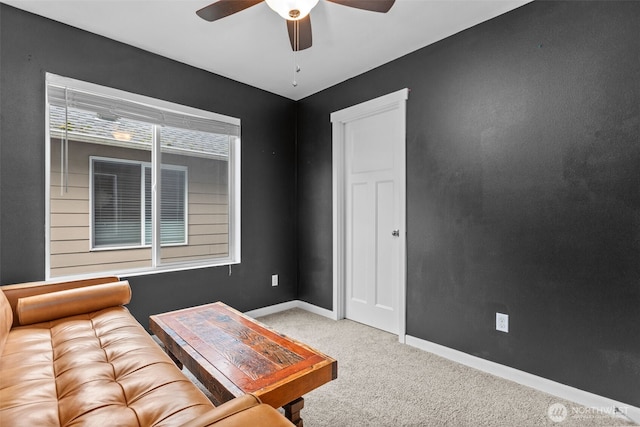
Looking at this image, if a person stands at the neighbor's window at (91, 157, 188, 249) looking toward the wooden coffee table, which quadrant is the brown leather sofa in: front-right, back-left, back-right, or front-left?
front-right

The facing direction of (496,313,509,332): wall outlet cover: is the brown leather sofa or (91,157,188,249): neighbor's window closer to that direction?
the brown leather sofa

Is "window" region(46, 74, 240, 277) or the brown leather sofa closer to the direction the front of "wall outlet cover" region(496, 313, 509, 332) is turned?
the brown leather sofa

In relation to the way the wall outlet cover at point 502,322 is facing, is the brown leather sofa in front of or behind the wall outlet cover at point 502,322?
in front

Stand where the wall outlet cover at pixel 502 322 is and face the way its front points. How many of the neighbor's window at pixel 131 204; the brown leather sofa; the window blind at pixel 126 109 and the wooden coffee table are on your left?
0

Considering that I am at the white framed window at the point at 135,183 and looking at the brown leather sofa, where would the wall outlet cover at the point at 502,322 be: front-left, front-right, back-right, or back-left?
front-left

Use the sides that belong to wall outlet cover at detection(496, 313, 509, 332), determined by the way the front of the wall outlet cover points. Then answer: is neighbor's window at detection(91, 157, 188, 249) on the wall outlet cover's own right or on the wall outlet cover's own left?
on the wall outlet cover's own right

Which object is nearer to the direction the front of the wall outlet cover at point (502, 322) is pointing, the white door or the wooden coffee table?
the wooden coffee table

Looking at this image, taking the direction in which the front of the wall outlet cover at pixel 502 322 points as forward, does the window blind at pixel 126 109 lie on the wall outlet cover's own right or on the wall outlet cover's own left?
on the wall outlet cover's own right

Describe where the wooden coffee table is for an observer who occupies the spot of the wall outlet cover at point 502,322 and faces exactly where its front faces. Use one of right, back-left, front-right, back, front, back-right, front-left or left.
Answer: front-right
